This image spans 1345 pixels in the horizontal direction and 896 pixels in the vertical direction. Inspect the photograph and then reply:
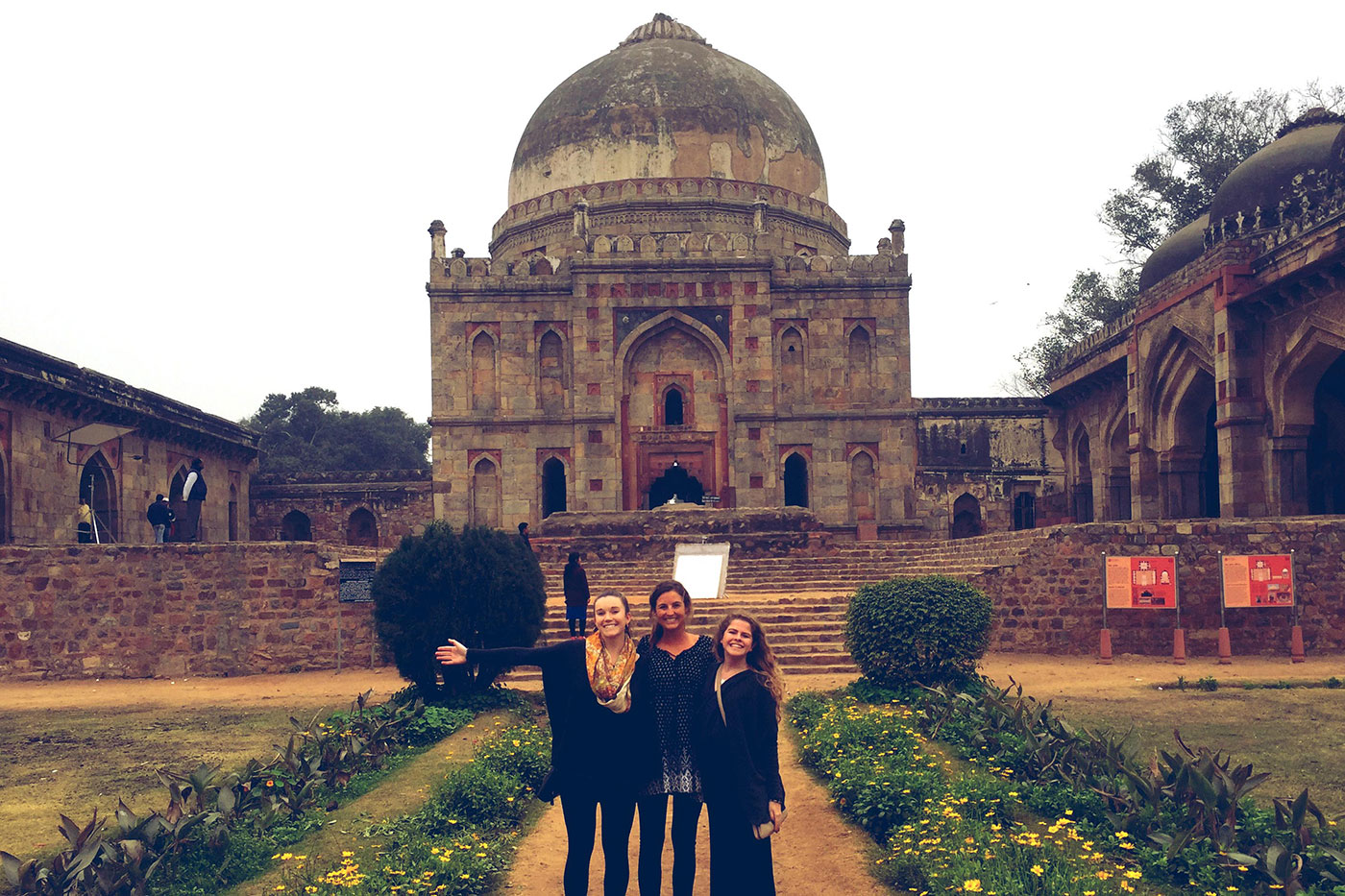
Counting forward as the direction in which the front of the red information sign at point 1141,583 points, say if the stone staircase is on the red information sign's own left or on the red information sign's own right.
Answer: on the red information sign's own right

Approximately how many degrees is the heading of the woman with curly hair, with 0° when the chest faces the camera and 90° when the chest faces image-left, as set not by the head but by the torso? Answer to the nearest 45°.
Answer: approximately 45°

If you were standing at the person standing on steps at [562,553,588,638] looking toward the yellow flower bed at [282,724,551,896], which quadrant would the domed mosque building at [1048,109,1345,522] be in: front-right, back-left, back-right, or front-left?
back-left

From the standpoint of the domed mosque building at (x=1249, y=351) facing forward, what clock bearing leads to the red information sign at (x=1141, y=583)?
The red information sign is roughly at 11 o'clock from the domed mosque building.

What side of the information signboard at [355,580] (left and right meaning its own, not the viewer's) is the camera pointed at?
front

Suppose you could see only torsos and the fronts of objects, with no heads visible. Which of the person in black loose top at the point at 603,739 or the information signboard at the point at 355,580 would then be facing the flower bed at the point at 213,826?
the information signboard

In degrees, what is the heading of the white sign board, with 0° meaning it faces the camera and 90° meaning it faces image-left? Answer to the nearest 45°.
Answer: approximately 0°

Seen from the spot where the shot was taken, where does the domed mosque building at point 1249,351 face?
facing the viewer and to the left of the viewer

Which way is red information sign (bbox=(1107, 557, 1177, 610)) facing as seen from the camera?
toward the camera

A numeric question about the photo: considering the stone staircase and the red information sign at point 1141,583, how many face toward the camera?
2

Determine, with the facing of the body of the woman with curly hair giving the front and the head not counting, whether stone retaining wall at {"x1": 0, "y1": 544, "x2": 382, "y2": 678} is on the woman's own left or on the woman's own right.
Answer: on the woman's own right

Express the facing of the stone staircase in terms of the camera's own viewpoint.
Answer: facing the viewer

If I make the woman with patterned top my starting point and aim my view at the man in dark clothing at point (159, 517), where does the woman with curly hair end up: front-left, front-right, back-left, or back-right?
back-right
